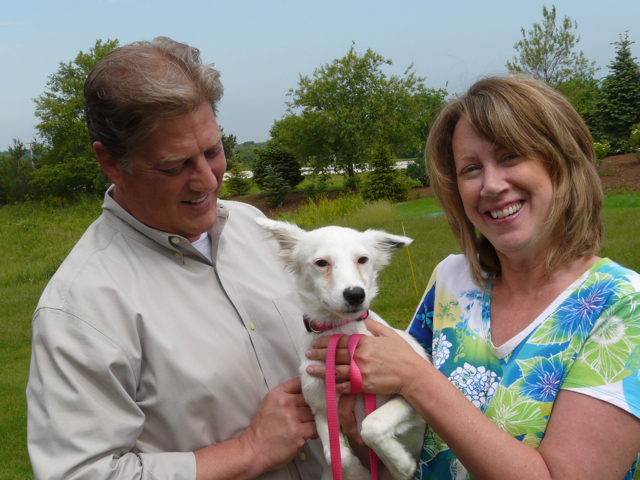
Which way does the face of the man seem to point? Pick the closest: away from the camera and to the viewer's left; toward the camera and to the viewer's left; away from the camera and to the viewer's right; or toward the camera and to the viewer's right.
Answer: toward the camera and to the viewer's right

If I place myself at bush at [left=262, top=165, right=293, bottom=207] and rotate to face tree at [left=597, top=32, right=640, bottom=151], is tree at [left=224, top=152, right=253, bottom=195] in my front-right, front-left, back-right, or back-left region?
back-left

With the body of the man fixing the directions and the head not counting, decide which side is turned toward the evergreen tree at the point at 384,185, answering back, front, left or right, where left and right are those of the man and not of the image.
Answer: left

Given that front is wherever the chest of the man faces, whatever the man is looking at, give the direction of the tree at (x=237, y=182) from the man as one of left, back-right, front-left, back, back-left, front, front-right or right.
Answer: back-left

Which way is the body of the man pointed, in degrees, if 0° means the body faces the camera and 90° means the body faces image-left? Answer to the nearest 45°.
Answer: approximately 315°

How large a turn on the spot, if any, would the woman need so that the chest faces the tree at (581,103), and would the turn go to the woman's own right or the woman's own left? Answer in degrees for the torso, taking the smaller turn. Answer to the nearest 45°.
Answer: approximately 135° to the woman's own right

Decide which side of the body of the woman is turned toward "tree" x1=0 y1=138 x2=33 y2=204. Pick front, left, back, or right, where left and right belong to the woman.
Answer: right

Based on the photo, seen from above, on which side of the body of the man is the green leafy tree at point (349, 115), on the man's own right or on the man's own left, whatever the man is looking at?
on the man's own left

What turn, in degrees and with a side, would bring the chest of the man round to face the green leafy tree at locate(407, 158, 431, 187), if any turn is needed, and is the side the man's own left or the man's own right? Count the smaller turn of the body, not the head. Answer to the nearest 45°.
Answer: approximately 90° to the man's own left

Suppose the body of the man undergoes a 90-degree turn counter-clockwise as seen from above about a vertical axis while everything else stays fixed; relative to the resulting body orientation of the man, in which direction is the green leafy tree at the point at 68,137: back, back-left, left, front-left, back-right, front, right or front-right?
front-left
